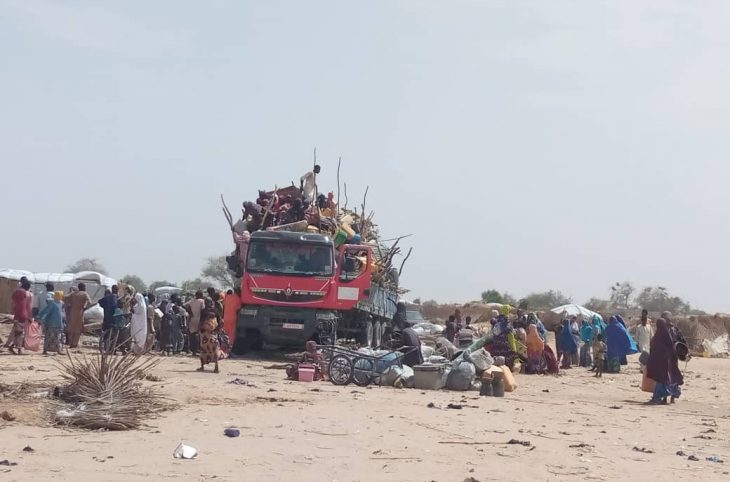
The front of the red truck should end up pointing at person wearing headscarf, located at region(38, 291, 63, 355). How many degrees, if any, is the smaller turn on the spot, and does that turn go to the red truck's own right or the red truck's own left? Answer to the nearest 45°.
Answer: approximately 45° to the red truck's own right

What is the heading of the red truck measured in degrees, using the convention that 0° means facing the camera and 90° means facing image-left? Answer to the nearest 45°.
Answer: approximately 45°

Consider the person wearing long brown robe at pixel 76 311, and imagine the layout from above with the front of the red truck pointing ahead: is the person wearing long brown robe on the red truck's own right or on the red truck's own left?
on the red truck's own right
